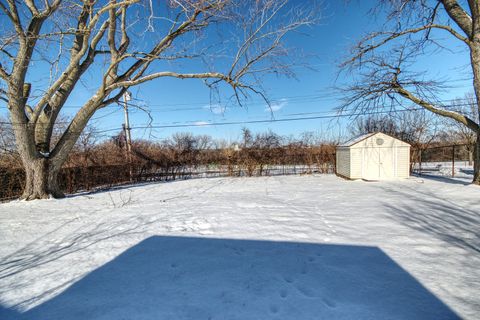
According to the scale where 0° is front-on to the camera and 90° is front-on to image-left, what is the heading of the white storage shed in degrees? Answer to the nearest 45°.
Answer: approximately 0°
